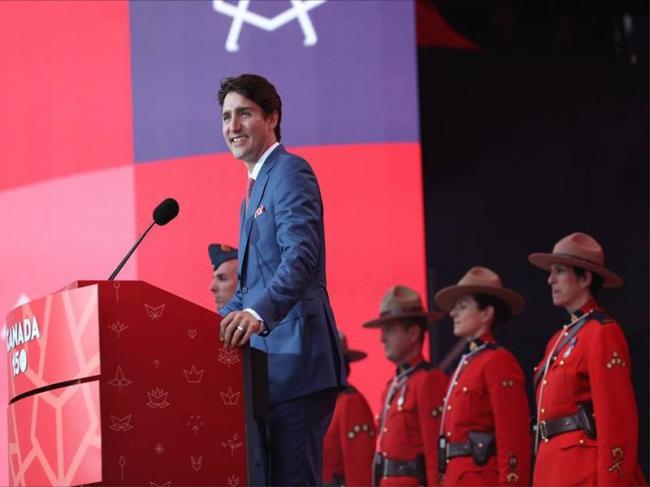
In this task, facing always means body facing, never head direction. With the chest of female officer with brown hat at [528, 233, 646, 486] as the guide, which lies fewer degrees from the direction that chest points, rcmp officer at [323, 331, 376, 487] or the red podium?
the red podium

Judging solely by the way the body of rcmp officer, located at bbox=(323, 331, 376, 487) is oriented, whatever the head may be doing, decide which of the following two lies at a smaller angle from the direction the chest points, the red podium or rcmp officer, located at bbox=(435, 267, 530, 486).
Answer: the red podium

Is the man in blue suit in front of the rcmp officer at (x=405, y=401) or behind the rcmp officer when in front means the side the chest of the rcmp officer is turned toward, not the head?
in front

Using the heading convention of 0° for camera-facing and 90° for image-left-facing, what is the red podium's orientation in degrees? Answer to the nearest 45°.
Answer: approximately 45°

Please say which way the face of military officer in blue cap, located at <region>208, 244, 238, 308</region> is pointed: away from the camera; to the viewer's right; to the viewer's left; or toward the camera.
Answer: to the viewer's left

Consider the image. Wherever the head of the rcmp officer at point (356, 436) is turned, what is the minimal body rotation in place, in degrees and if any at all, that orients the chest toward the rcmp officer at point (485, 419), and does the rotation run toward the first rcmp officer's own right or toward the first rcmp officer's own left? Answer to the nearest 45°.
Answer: approximately 135° to the first rcmp officer's own left

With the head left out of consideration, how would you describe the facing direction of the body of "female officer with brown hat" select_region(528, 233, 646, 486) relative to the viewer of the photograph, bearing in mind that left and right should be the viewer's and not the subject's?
facing the viewer and to the left of the viewer

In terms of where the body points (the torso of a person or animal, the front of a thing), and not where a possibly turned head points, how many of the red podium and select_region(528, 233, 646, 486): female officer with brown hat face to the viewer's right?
0

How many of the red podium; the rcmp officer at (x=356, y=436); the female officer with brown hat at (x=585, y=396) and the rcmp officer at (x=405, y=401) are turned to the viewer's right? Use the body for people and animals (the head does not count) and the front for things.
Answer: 0

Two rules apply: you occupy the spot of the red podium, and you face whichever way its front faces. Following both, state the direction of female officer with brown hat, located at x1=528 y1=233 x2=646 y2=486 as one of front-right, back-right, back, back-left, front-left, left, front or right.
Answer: back

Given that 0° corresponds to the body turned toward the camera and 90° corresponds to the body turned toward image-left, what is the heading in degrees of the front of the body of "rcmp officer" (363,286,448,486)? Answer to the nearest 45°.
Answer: approximately 45°

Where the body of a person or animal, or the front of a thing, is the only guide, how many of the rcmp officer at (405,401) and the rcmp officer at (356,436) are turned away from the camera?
0

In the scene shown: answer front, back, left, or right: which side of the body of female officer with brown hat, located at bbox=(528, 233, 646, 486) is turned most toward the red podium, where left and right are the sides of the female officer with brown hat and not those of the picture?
front

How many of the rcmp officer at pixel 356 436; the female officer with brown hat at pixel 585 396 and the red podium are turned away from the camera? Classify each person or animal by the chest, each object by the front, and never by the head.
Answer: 0

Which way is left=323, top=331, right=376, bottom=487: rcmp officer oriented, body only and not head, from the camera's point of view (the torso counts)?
to the viewer's left
